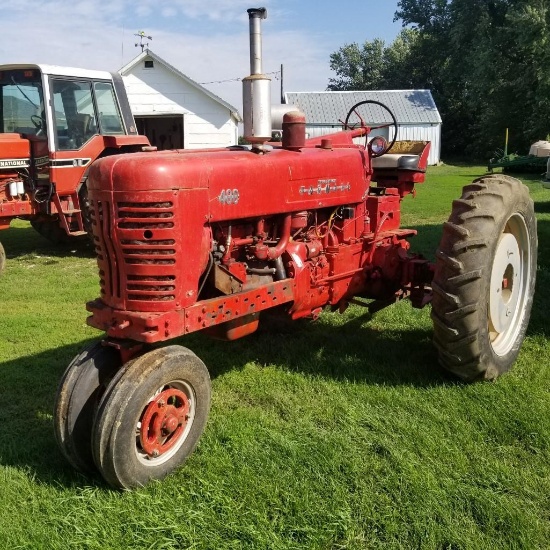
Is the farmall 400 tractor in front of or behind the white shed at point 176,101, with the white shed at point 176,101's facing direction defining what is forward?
in front

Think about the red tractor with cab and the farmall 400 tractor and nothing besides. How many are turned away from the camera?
0

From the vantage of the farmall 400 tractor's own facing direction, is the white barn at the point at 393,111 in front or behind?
behind

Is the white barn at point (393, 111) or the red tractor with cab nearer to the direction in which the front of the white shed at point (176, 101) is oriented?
the red tractor with cab

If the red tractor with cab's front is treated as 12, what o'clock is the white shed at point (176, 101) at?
The white shed is roughly at 5 o'clock from the red tractor with cab.

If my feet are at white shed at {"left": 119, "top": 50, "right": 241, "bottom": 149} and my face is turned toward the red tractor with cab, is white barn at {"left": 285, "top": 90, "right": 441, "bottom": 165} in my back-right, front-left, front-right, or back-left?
back-left

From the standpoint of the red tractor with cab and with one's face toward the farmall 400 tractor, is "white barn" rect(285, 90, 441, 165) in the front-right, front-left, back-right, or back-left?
back-left

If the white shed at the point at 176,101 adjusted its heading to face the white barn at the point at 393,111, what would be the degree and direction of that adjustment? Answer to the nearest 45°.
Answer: approximately 135° to its left

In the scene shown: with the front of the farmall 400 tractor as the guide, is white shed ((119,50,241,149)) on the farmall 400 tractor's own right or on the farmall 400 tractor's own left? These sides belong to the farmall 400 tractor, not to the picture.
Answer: on the farmall 400 tractor's own right

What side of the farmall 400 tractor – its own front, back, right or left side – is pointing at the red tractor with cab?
right

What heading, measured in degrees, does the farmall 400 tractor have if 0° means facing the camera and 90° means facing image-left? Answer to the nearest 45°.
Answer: approximately 45°

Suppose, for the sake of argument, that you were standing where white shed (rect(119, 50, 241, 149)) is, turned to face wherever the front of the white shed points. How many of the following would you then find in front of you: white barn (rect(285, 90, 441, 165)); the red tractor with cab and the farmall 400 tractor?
2
